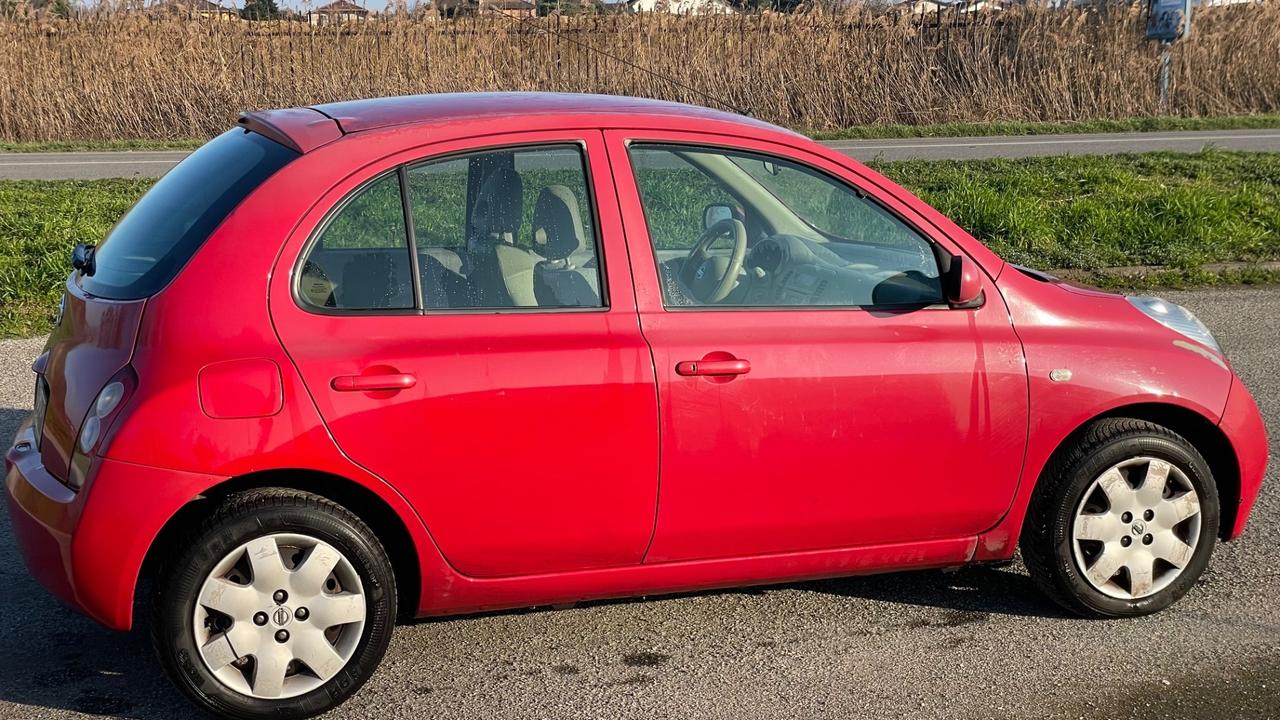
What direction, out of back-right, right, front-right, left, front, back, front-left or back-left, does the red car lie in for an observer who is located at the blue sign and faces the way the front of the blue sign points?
front

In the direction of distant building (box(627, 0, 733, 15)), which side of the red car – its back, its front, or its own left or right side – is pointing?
left

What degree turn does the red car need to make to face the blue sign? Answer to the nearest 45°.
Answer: approximately 45° to its left

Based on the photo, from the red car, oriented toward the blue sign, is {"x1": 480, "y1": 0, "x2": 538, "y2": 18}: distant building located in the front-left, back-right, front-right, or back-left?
front-left

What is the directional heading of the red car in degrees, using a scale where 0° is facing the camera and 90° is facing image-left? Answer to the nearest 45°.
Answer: approximately 270°

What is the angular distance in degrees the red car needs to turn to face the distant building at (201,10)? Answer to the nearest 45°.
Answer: approximately 90° to its left

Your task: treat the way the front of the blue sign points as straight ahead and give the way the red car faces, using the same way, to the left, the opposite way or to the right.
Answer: to the left

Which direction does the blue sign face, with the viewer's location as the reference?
facing the viewer

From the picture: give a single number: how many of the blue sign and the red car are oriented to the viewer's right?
1

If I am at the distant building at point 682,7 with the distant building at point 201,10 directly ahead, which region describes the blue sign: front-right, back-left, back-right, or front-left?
back-left

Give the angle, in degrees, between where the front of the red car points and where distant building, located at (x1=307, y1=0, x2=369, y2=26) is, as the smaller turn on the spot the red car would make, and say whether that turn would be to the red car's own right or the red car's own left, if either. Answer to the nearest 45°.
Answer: approximately 90° to the red car's own left
